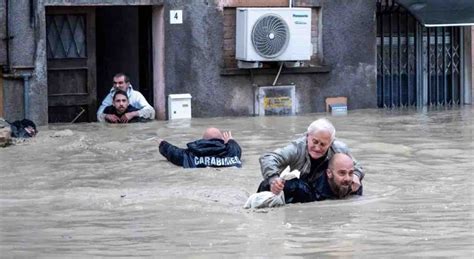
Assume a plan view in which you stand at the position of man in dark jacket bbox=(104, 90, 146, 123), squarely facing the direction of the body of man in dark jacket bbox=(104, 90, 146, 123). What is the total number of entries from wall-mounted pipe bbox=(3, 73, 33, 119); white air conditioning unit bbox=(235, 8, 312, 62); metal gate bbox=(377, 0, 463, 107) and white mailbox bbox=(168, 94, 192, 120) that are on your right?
1

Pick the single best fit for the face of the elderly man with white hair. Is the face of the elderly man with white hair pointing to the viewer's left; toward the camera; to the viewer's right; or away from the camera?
toward the camera

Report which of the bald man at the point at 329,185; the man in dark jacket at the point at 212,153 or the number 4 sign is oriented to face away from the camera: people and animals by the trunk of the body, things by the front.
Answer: the man in dark jacket

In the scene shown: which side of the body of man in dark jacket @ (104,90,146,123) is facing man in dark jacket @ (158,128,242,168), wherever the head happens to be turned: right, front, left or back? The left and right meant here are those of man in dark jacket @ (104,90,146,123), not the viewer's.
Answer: front

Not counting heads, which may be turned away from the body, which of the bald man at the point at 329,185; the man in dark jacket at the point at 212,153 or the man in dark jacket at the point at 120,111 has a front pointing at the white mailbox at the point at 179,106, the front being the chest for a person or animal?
the man in dark jacket at the point at 212,153

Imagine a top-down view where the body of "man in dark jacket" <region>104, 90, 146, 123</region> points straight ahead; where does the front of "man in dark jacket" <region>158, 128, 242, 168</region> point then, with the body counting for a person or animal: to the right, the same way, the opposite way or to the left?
the opposite way

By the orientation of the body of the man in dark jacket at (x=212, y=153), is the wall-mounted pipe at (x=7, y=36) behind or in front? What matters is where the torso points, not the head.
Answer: in front

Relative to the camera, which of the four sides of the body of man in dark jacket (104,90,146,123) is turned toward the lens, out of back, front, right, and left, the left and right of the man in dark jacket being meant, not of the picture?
front

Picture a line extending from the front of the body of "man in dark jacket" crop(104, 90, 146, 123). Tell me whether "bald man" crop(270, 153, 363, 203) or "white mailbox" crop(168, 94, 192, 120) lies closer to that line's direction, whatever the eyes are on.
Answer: the bald man

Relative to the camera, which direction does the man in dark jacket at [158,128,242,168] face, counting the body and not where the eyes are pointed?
away from the camera

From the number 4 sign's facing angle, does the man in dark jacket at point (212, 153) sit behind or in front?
in front

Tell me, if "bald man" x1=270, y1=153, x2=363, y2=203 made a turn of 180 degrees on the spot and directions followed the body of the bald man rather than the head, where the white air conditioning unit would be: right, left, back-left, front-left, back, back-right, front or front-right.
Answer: front-right

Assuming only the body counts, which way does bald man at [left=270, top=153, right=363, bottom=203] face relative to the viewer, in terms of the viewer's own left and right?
facing the viewer and to the right of the viewer

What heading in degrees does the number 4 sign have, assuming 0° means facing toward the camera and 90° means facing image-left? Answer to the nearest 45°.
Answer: approximately 0°

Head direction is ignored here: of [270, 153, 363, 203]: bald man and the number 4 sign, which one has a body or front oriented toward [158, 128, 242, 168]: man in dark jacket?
the number 4 sign

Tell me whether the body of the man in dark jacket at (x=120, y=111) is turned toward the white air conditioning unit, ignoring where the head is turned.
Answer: no
